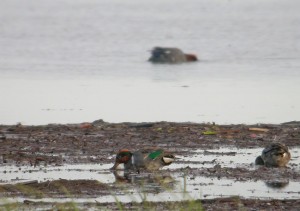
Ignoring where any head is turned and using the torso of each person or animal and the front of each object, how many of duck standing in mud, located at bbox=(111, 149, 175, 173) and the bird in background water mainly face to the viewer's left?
1

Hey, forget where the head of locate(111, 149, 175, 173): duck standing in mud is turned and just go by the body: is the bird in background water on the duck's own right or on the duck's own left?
on the duck's own right

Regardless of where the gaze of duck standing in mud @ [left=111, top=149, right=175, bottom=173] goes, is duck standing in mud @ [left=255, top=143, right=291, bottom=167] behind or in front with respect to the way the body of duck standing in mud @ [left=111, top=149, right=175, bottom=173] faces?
behind

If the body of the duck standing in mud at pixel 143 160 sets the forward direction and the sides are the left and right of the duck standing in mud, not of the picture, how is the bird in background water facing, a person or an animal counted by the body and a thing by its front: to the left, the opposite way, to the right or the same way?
the opposite way

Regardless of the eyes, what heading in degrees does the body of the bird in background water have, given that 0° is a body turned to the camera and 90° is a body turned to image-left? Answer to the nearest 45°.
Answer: approximately 270°

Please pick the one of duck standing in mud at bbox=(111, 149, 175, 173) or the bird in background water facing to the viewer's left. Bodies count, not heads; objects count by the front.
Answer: the duck standing in mud

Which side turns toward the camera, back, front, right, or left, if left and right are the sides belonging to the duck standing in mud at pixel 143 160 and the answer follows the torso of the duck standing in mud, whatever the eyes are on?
left

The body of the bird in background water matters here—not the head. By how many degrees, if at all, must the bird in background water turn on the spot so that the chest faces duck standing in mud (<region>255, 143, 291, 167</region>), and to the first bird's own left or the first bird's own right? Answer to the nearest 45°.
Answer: approximately 90° to the first bird's own right
